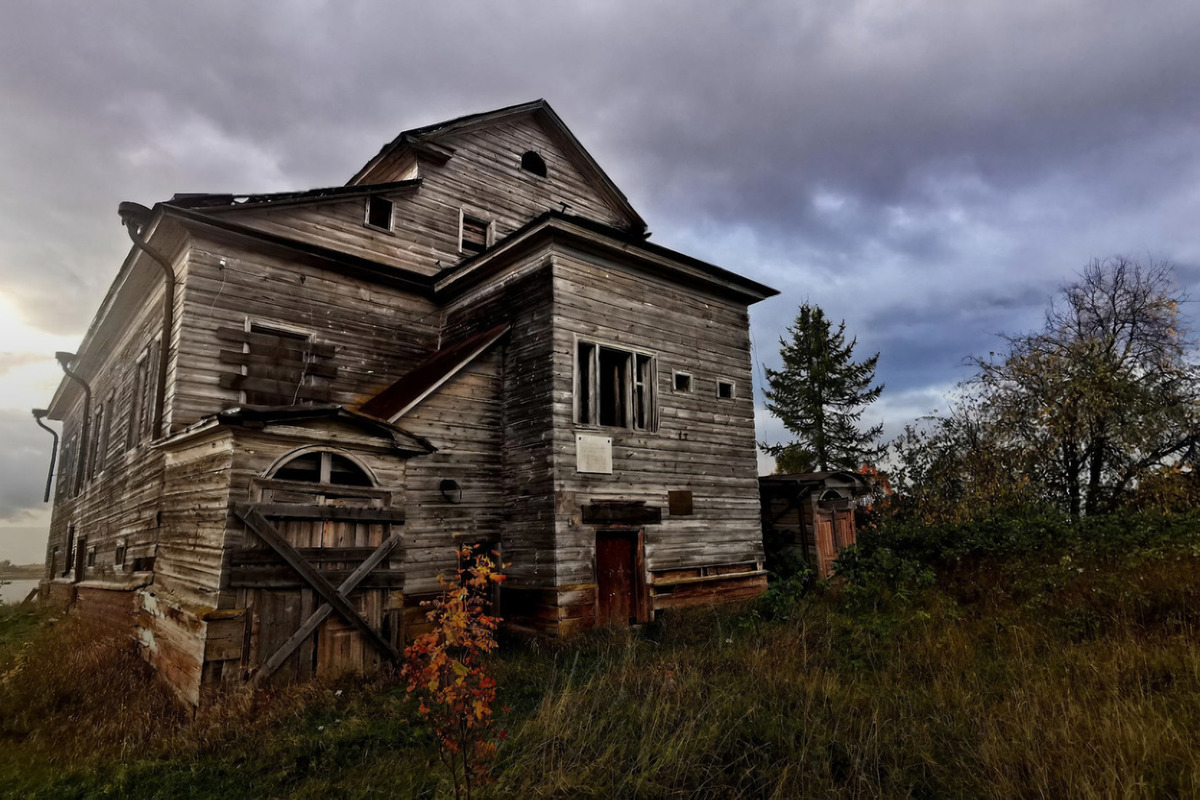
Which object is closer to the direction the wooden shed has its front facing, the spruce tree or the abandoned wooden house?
the abandoned wooden house

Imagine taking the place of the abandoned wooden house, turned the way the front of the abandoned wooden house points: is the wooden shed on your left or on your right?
on your left

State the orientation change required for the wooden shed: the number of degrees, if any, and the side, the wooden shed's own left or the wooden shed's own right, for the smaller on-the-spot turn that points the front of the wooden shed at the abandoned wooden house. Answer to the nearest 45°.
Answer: approximately 90° to the wooden shed's own right

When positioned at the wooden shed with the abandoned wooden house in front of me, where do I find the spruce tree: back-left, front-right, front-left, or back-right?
back-right

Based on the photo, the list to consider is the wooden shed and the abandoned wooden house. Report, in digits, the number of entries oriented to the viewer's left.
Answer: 0

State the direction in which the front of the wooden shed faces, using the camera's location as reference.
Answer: facing the viewer and to the right of the viewer

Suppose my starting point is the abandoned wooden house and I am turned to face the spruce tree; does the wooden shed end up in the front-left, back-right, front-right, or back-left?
front-right

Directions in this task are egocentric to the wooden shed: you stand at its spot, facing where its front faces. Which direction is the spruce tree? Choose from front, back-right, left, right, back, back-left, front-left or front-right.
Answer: back-left

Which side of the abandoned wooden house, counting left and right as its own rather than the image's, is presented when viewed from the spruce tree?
left

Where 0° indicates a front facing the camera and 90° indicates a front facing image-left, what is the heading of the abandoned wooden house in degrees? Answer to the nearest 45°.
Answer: approximately 315°
